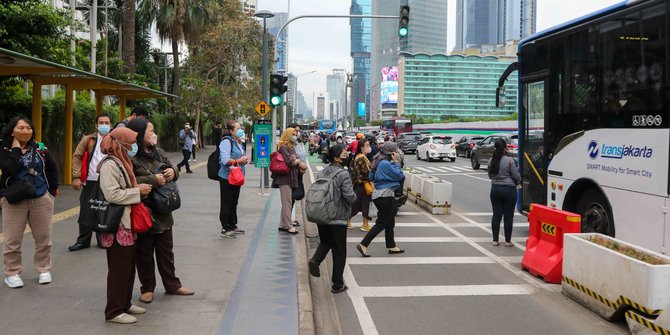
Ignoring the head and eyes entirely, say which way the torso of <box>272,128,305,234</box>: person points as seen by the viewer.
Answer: to the viewer's right

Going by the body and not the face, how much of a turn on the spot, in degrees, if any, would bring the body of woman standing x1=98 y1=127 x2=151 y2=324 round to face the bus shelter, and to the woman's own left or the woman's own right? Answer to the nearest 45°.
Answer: approximately 90° to the woman's own left

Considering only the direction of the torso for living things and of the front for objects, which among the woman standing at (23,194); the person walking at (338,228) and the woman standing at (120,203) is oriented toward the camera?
the woman standing at (23,194)

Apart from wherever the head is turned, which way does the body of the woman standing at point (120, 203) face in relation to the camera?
to the viewer's right

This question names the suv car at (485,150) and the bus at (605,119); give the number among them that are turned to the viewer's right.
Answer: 0
